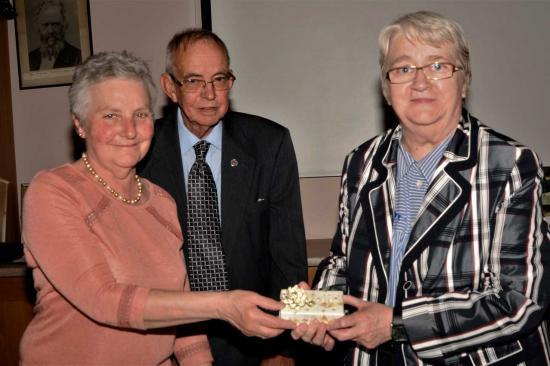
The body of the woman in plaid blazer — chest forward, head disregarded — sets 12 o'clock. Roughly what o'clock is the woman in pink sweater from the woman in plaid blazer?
The woman in pink sweater is roughly at 1 o'clock from the woman in plaid blazer.

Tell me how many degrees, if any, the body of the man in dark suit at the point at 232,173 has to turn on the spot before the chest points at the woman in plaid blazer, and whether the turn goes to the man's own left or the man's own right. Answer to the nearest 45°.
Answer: approximately 45° to the man's own left

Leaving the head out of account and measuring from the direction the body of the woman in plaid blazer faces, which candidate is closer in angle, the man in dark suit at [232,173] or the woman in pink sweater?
the woman in pink sweater

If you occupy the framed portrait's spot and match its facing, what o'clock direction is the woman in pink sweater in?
The woman in pink sweater is roughly at 12 o'clock from the framed portrait.

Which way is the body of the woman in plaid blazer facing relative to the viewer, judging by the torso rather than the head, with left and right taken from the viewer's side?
facing the viewer and to the left of the viewer

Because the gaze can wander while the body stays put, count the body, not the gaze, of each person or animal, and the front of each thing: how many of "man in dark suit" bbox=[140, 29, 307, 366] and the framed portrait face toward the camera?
2

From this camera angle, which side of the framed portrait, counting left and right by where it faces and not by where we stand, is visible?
front

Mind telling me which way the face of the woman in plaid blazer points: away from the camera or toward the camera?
toward the camera

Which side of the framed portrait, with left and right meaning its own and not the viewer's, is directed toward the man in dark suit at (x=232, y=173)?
front

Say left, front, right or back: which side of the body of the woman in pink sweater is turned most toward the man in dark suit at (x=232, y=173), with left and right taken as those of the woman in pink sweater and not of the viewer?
left

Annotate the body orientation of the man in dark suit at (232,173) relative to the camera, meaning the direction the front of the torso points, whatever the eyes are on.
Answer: toward the camera
